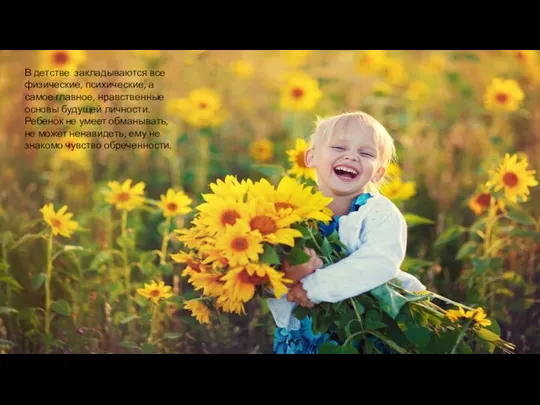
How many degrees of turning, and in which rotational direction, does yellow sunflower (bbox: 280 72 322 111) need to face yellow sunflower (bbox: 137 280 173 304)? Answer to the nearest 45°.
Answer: approximately 45° to its right

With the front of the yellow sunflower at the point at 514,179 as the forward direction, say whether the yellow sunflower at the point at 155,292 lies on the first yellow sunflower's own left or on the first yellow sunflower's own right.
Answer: on the first yellow sunflower's own right

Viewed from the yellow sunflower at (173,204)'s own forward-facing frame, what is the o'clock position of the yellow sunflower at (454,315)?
the yellow sunflower at (454,315) is roughly at 10 o'clock from the yellow sunflower at (173,204).

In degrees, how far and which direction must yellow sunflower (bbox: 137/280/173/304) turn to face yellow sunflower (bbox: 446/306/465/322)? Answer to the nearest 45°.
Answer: approximately 45° to its left

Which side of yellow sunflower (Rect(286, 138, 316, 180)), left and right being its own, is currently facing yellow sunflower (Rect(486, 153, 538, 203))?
left
